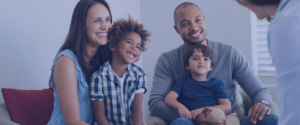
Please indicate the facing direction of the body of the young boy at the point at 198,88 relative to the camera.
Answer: toward the camera

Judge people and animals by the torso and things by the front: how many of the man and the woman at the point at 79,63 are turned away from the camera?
0

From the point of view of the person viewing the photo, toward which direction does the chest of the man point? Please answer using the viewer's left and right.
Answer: facing the viewer

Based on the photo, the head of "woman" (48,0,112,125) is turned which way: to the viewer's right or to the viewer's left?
to the viewer's right

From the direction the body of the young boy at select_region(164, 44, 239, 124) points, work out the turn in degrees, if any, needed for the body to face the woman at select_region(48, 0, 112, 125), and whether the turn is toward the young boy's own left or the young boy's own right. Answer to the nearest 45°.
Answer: approximately 45° to the young boy's own right

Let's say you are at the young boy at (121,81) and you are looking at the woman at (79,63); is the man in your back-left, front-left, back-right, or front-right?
back-right

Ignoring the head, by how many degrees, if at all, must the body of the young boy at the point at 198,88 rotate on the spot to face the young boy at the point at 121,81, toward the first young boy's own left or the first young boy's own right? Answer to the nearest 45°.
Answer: approximately 45° to the first young boy's own right

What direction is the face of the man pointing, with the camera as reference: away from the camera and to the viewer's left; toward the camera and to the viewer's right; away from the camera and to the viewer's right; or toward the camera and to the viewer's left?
toward the camera and to the viewer's right

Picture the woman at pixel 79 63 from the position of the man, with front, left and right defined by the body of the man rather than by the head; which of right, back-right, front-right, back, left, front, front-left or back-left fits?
front-right

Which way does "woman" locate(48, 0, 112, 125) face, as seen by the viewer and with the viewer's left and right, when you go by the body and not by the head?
facing the viewer and to the right of the viewer

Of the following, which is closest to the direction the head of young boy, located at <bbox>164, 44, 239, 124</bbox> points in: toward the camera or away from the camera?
toward the camera

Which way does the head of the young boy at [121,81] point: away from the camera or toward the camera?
toward the camera
